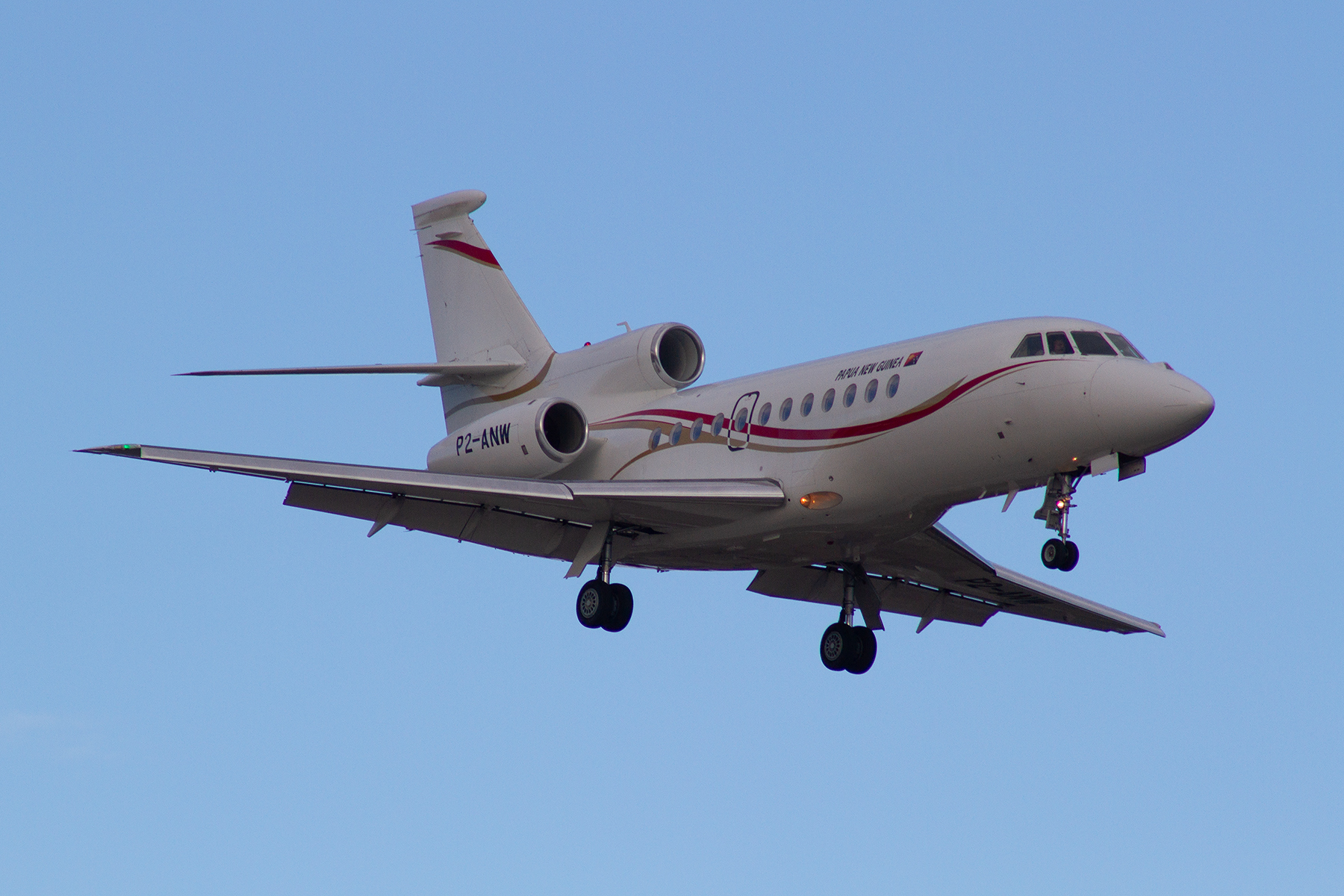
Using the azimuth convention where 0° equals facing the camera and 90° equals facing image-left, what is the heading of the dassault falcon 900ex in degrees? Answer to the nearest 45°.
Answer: approximately 315°
